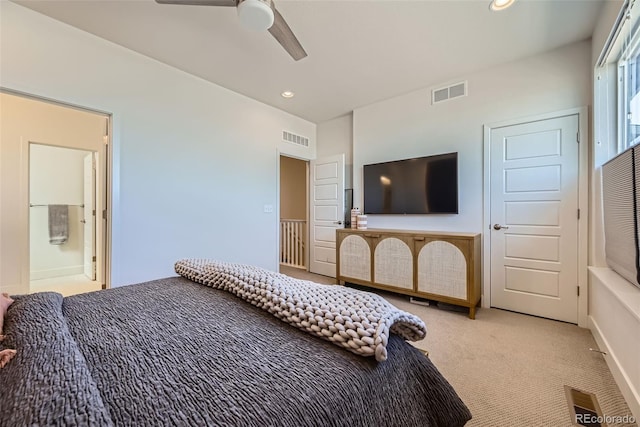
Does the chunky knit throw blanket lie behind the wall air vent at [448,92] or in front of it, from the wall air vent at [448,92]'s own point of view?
in front

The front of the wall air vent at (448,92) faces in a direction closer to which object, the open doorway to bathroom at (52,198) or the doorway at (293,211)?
the open doorway to bathroom

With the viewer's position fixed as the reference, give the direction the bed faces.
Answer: facing away from the viewer and to the right of the viewer

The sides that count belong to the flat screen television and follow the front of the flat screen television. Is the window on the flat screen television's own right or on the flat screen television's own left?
on the flat screen television's own left

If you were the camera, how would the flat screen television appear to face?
facing the viewer and to the left of the viewer

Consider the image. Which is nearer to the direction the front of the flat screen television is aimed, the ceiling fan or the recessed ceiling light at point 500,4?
the ceiling fan

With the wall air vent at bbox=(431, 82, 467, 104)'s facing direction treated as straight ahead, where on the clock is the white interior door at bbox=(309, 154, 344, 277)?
The white interior door is roughly at 2 o'clock from the wall air vent.

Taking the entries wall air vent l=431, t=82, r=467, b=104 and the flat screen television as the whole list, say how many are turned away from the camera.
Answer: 0

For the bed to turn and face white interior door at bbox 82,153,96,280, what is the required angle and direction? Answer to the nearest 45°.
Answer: approximately 90° to its left
